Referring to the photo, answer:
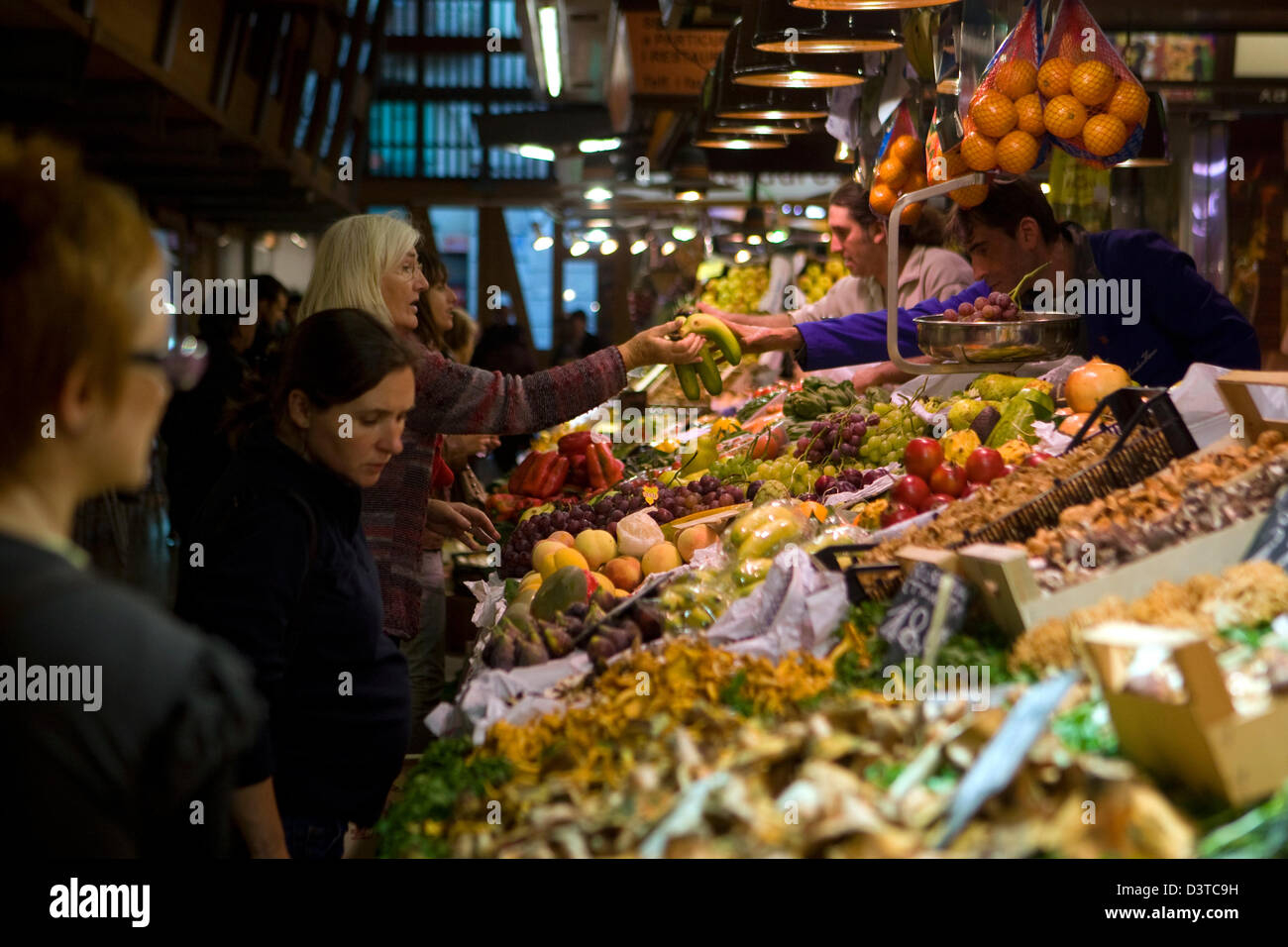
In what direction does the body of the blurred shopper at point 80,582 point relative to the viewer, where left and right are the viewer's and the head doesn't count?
facing away from the viewer and to the right of the viewer

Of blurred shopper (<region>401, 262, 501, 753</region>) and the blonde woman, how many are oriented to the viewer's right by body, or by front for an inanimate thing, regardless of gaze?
2

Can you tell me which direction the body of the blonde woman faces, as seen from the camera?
to the viewer's right

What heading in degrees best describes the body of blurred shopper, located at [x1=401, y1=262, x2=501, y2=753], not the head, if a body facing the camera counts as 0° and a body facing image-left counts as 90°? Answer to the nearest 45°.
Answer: approximately 270°

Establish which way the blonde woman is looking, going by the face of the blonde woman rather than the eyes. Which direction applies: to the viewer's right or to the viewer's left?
to the viewer's right

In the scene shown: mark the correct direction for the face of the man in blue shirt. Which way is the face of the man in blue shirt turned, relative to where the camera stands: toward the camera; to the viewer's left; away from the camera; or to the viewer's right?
to the viewer's left

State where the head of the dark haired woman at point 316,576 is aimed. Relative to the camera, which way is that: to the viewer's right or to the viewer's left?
to the viewer's right
